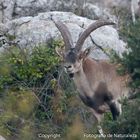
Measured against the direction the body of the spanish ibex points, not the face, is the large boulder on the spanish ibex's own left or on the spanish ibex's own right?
on the spanish ibex's own right

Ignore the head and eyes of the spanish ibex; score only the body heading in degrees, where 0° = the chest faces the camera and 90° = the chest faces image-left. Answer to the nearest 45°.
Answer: approximately 45°
